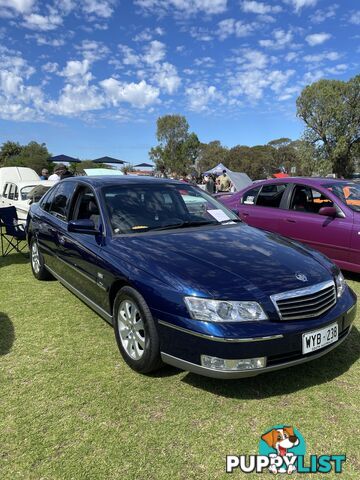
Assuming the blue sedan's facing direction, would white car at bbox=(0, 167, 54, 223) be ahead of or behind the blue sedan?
behind

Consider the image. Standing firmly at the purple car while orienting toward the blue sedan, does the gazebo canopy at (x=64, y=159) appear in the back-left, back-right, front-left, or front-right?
back-right

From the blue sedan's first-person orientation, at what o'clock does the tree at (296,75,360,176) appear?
The tree is roughly at 8 o'clock from the blue sedan.

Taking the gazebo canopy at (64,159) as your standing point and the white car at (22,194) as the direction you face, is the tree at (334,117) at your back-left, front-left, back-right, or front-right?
back-left

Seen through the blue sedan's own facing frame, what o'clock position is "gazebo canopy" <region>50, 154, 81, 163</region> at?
The gazebo canopy is roughly at 7 o'clock from the blue sedan.

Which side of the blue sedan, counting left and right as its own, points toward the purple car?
left

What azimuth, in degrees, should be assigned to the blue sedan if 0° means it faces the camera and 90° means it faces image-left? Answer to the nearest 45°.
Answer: approximately 315°
